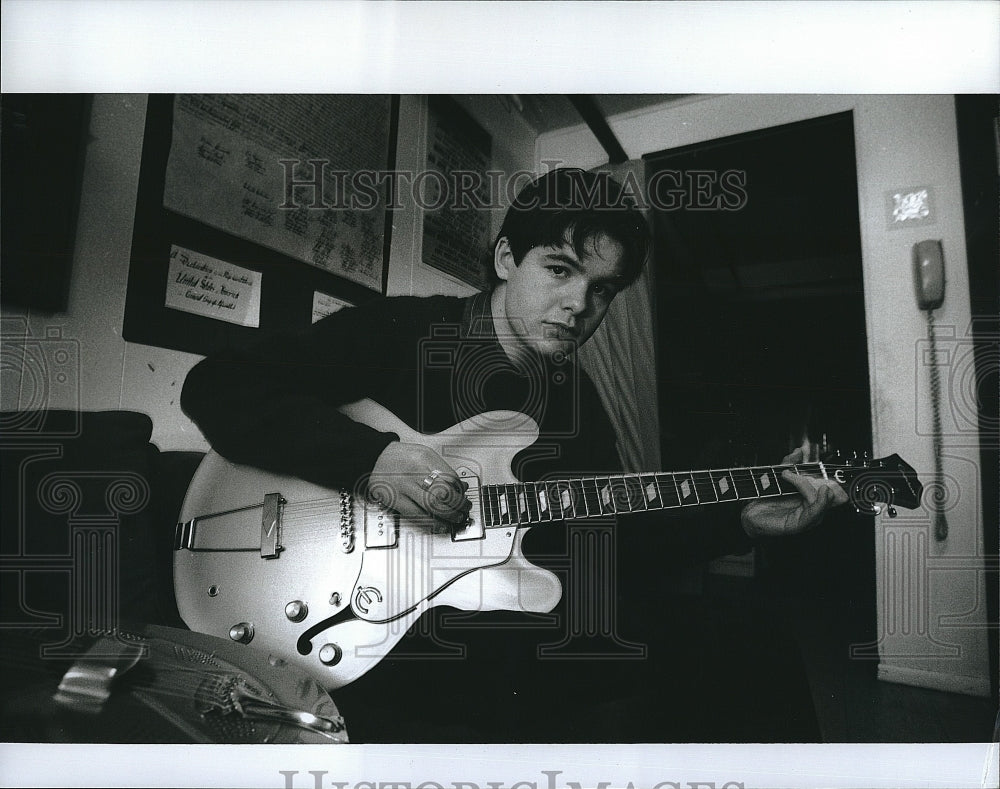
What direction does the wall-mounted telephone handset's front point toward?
toward the camera

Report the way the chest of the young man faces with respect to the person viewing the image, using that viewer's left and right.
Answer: facing the viewer and to the right of the viewer

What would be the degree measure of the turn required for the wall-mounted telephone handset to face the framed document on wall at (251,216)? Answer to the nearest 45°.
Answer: approximately 45° to its right
